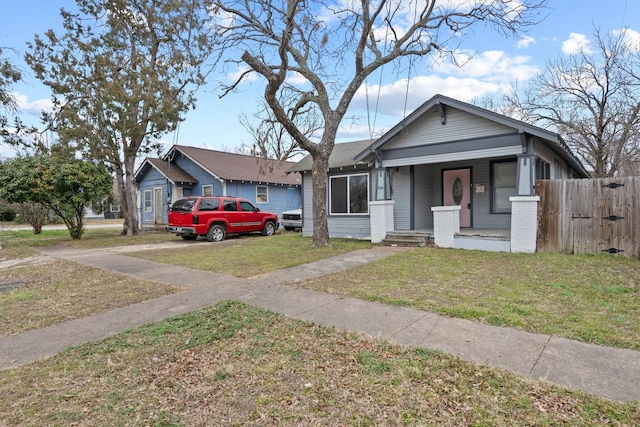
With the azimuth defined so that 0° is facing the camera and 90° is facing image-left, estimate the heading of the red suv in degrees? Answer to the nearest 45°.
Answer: approximately 225°

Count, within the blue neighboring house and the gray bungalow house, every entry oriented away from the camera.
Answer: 0

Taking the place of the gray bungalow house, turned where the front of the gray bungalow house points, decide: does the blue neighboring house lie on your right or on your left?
on your right

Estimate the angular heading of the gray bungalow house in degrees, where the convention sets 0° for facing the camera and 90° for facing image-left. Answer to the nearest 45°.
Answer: approximately 45°

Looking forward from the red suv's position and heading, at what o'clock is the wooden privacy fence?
The wooden privacy fence is roughly at 3 o'clock from the red suv.

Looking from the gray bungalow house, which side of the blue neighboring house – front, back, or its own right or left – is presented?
left
